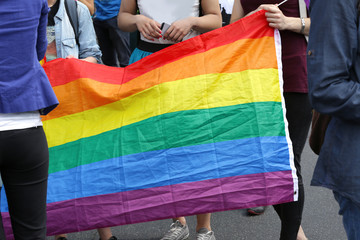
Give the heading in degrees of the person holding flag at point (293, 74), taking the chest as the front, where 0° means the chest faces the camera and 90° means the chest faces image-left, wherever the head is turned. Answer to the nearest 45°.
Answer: approximately 0°
